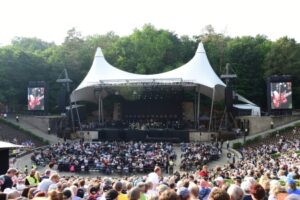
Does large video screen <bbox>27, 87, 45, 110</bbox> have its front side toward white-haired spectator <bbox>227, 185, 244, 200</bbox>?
yes

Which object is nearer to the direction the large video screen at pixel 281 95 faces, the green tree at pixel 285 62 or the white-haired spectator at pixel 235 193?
the white-haired spectator

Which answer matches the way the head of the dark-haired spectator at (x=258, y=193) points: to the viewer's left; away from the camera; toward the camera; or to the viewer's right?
away from the camera

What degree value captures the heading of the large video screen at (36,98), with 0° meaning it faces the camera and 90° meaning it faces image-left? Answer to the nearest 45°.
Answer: approximately 0°

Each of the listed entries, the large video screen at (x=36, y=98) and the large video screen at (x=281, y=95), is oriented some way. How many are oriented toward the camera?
2

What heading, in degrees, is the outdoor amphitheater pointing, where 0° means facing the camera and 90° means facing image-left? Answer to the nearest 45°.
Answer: approximately 0°

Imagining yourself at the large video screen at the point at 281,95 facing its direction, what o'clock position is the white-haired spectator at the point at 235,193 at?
The white-haired spectator is roughly at 12 o'clock from the large video screen.

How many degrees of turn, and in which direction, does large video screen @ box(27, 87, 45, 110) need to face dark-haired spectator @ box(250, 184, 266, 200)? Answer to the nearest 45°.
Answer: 0° — it already faces them
